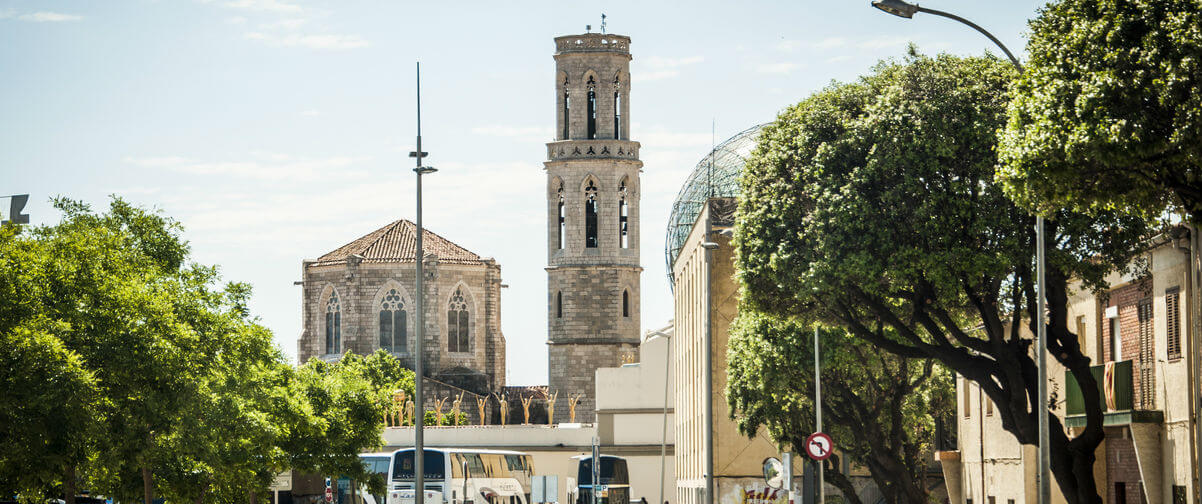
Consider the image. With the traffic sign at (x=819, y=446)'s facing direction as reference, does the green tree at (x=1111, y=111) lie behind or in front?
in front

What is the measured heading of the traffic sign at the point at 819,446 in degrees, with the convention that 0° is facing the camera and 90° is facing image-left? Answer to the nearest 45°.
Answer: approximately 0°

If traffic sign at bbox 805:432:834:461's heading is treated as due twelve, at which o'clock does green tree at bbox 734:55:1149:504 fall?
The green tree is roughly at 11 o'clock from the traffic sign.

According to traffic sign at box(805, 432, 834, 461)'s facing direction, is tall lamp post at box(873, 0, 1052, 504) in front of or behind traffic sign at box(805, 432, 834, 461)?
in front

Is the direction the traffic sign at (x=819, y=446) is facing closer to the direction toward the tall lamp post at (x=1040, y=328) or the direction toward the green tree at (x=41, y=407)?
the tall lamp post
